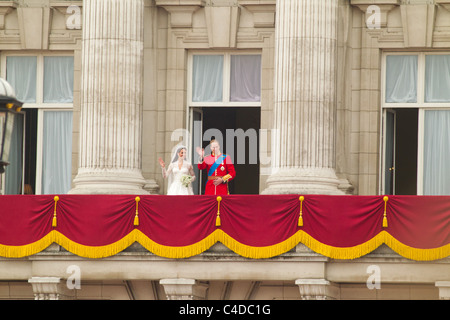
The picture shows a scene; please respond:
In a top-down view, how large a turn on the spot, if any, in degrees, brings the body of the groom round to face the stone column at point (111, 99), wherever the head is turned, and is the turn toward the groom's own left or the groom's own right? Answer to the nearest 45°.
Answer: approximately 90° to the groom's own right

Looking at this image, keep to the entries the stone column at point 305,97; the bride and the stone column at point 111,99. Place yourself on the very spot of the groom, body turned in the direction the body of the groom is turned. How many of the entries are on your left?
1

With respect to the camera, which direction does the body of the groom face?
toward the camera

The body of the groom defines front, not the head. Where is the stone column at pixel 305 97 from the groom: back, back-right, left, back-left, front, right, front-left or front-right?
left

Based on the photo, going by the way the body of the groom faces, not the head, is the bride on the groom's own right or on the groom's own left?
on the groom's own right

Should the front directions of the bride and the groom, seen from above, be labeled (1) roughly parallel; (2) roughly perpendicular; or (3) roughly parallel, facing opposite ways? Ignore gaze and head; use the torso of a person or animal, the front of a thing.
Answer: roughly parallel

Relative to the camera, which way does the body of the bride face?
toward the camera

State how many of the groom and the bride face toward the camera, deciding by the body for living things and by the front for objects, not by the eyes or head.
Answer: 2

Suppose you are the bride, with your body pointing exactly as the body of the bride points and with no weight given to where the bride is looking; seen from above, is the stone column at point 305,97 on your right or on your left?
on your left
